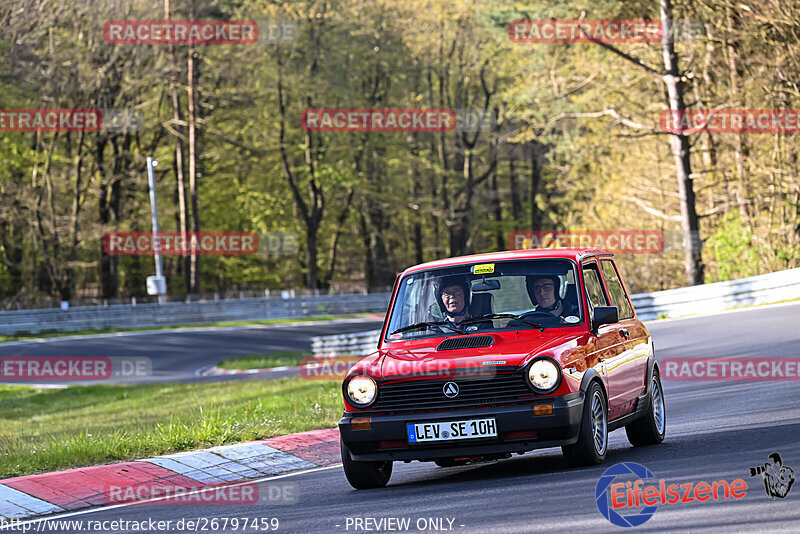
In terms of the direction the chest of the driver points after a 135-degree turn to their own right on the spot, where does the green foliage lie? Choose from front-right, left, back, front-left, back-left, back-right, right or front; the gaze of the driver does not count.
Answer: front

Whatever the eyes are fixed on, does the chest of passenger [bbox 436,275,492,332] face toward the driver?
no

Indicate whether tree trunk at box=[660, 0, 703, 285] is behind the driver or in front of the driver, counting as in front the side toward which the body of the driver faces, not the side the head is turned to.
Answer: behind

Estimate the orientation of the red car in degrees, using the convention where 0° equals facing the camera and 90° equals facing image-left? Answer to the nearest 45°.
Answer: approximately 45°

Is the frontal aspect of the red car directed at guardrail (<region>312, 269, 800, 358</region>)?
no

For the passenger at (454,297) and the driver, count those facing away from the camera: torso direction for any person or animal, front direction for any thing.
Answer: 0

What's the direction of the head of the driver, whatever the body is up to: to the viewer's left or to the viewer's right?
to the viewer's left

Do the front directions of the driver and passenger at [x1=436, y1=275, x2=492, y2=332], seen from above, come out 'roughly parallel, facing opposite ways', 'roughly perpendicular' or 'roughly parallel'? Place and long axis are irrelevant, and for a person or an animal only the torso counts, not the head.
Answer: roughly parallel

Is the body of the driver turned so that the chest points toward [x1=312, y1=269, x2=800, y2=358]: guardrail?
no

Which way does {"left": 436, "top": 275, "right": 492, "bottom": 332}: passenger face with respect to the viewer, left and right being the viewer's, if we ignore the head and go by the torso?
facing the viewer and to the left of the viewer

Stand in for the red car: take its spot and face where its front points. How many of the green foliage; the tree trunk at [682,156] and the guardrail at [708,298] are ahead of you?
0

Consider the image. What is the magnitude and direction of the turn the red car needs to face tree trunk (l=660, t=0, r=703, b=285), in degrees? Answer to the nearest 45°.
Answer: approximately 135° to its right

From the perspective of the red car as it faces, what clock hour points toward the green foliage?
The green foliage is roughly at 5 o'clock from the red car.
